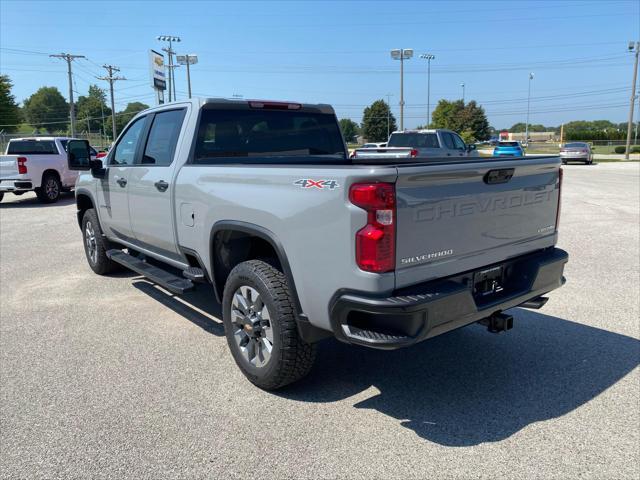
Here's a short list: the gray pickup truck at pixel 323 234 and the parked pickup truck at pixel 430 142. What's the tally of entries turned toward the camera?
0

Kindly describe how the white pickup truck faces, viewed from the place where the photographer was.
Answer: facing away from the viewer and to the right of the viewer

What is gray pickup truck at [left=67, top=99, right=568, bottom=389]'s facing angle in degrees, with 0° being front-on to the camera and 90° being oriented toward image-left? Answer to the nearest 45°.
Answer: approximately 135°

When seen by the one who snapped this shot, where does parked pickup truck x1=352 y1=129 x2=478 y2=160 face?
facing away from the viewer and to the right of the viewer

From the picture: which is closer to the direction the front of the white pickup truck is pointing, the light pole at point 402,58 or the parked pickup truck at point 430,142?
the light pole

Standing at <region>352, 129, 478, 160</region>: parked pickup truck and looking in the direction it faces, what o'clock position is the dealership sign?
The dealership sign is roughly at 9 o'clock from the parked pickup truck.

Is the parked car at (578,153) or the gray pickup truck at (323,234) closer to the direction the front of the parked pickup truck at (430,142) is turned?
the parked car

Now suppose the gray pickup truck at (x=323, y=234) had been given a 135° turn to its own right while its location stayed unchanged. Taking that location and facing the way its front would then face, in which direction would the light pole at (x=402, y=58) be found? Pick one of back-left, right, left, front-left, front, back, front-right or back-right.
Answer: left

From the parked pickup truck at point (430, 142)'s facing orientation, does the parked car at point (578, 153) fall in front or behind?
in front

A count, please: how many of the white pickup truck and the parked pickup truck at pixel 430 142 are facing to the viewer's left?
0

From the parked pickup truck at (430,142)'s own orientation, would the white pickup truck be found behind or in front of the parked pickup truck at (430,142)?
behind

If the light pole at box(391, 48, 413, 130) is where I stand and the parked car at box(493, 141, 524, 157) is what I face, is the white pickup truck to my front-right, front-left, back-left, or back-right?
front-right

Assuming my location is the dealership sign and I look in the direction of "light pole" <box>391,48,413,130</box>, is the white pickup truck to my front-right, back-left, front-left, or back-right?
back-right

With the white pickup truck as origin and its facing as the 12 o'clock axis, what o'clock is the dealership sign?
The dealership sign is roughly at 11 o'clock from the white pickup truck.

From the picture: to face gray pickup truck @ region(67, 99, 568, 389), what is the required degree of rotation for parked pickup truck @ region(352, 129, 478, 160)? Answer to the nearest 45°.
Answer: approximately 135° to its right

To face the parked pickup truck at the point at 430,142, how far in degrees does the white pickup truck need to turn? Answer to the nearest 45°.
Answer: approximately 45° to its right
